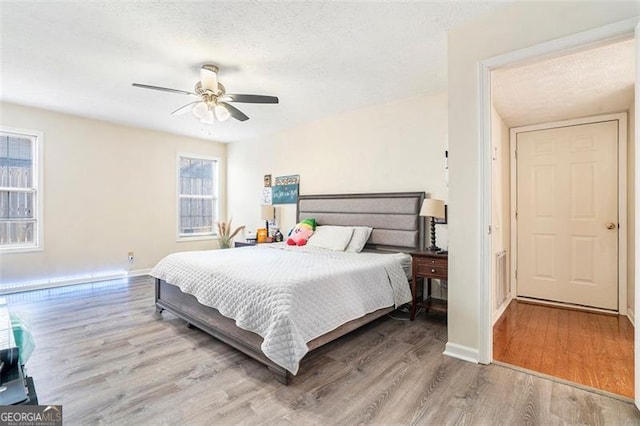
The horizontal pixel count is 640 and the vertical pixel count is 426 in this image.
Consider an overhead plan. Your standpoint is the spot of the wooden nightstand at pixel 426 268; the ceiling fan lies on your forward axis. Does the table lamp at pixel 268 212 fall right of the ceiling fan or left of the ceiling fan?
right

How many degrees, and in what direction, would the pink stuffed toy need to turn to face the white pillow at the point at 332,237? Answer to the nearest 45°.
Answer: approximately 90° to its left

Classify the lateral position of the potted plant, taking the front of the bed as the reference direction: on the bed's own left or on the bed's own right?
on the bed's own right

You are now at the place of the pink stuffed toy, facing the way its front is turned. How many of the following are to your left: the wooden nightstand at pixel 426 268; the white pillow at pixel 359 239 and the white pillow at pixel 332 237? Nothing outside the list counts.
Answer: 3

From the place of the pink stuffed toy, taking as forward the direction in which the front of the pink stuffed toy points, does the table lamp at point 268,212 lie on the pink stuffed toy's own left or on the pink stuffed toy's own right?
on the pink stuffed toy's own right

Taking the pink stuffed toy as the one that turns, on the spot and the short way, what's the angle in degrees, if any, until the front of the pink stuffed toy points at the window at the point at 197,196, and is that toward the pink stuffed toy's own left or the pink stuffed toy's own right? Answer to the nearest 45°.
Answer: approximately 90° to the pink stuffed toy's own right

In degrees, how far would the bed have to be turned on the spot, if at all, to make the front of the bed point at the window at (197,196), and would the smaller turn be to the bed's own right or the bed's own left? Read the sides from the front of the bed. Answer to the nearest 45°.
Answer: approximately 90° to the bed's own right

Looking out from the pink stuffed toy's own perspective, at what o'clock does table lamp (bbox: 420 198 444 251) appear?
The table lamp is roughly at 9 o'clock from the pink stuffed toy.
